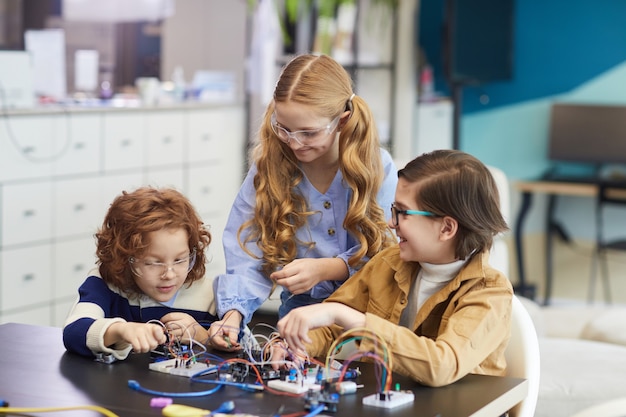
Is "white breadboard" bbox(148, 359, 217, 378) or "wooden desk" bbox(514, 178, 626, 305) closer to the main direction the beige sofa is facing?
the white breadboard

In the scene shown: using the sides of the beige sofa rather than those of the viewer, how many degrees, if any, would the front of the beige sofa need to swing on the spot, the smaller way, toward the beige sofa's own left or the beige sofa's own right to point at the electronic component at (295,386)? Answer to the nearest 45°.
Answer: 0° — it already faces it

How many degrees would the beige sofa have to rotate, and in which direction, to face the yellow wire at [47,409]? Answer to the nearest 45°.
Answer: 0° — it already faces it
